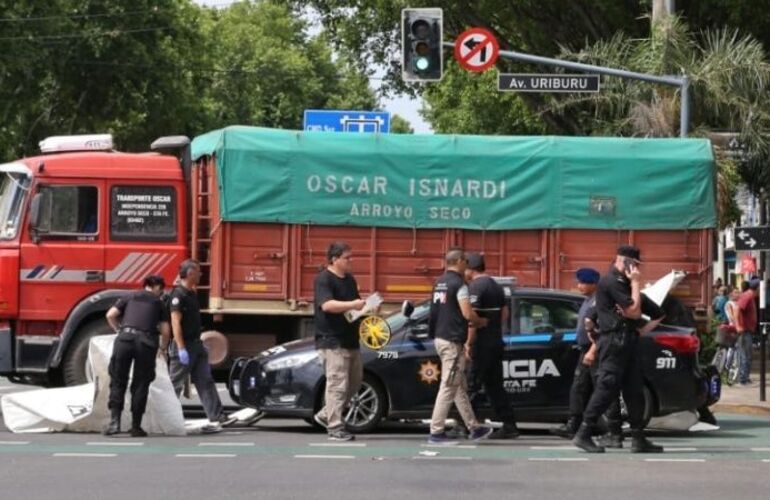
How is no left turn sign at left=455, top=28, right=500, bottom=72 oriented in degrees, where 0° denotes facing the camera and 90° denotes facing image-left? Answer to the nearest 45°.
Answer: approximately 0°

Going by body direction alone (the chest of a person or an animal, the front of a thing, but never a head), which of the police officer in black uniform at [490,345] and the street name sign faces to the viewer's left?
the police officer in black uniform

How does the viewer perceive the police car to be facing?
facing to the left of the viewer

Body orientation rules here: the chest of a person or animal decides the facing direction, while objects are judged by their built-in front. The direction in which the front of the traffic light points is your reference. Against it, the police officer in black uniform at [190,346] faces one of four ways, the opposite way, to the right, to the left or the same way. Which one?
to the left

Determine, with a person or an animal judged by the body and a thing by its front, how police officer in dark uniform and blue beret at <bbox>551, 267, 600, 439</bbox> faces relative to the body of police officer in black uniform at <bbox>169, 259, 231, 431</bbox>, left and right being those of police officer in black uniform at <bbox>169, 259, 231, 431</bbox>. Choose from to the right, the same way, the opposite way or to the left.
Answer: the opposite way

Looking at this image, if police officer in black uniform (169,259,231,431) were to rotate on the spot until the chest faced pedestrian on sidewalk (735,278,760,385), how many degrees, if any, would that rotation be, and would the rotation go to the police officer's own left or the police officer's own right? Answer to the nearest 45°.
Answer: approximately 45° to the police officer's own left

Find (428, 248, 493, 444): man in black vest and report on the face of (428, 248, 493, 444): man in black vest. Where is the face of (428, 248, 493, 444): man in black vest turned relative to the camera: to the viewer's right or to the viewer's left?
to the viewer's right
